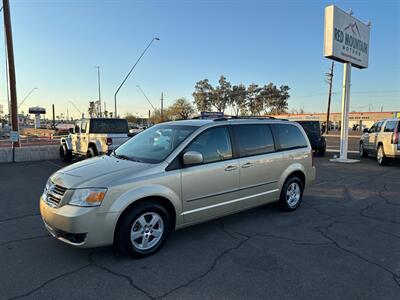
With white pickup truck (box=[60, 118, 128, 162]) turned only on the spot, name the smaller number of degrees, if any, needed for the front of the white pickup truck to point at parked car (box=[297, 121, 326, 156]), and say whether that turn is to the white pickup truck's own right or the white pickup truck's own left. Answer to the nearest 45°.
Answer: approximately 135° to the white pickup truck's own right

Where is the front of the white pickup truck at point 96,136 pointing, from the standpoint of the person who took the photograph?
facing away from the viewer and to the left of the viewer

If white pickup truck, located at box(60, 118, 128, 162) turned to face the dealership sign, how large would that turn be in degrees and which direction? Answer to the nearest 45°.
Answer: approximately 135° to its right

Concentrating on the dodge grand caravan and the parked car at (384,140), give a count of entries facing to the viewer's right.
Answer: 0

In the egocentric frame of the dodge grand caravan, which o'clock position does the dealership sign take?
The dealership sign is roughly at 6 o'clock from the dodge grand caravan.

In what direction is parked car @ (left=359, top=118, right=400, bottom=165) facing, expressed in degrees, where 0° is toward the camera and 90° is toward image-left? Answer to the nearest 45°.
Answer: approximately 135°

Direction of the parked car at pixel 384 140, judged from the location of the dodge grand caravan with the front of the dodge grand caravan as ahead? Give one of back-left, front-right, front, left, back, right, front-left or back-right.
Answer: back

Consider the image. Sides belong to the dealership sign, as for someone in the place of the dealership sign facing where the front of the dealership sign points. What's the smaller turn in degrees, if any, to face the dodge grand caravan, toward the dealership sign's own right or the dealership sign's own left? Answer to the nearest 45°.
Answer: approximately 45° to the dealership sign's own right
